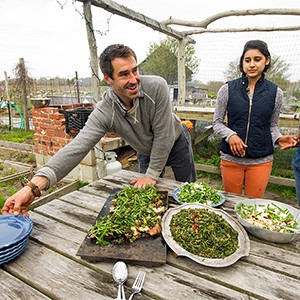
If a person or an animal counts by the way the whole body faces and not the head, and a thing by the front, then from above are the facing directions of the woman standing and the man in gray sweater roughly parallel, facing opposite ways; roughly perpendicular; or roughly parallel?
roughly parallel

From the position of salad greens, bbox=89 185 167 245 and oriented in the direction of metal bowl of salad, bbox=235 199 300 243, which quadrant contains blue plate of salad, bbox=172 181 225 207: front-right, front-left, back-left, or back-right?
front-left

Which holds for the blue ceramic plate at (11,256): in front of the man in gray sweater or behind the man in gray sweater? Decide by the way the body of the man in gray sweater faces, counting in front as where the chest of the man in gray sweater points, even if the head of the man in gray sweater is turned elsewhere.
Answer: in front

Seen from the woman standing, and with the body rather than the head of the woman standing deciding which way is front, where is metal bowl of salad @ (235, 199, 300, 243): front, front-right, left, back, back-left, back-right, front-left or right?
front

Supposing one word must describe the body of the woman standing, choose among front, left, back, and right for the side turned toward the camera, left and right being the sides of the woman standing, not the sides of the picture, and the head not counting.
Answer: front

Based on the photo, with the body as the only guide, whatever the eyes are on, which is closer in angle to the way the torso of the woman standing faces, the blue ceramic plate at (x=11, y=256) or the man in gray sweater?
the blue ceramic plate

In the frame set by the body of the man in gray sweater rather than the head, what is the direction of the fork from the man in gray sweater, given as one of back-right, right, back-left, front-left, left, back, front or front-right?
front-left

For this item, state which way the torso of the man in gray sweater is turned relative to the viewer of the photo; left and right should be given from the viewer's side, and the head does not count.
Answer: facing the viewer and to the left of the viewer

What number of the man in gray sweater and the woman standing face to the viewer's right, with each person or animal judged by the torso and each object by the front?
0

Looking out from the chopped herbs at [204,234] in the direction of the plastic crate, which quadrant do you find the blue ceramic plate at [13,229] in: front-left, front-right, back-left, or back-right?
front-left

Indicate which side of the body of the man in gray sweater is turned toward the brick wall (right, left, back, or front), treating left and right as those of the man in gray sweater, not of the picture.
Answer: right

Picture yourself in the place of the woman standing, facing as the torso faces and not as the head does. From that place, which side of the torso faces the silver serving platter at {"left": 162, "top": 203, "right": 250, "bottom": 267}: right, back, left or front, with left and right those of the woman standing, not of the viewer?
front

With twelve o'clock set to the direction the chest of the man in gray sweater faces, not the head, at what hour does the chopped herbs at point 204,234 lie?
The chopped herbs is roughly at 10 o'clock from the man in gray sweater.
